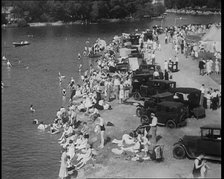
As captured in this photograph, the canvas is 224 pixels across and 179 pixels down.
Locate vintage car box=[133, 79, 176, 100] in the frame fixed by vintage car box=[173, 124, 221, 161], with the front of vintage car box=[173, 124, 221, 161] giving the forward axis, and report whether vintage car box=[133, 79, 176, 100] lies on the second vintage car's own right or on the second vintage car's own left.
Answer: on the second vintage car's own right

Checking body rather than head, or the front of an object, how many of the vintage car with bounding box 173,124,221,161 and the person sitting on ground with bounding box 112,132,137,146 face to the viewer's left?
2

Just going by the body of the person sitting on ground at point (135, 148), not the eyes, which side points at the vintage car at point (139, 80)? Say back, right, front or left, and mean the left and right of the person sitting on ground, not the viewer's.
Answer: right

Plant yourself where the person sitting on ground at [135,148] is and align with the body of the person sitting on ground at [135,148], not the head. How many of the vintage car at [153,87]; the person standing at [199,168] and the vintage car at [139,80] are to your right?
2

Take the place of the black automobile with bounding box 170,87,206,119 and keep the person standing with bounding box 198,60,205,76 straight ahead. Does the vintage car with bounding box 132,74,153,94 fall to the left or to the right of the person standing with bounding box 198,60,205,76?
left

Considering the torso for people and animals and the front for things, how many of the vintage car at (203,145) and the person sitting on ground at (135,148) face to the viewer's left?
2

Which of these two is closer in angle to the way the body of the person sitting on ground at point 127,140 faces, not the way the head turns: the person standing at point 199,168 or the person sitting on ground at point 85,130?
the person sitting on ground

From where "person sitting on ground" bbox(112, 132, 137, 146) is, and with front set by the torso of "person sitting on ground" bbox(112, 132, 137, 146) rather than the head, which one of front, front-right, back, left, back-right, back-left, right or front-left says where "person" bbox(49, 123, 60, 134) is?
front-right

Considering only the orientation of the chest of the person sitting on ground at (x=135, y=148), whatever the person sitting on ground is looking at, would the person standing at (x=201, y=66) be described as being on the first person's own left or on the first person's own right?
on the first person's own right

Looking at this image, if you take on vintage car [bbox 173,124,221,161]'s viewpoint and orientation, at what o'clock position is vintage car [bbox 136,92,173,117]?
vintage car [bbox 136,92,173,117] is roughly at 2 o'clock from vintage car [bbox 173,124,221,161].

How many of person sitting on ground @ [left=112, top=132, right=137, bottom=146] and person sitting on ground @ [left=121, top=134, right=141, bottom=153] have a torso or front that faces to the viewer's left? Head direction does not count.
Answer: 2

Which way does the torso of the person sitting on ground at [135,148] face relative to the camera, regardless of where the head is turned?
to the viewer's left

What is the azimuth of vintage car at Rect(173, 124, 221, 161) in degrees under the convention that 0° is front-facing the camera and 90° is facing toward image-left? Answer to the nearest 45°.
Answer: approximately 90°

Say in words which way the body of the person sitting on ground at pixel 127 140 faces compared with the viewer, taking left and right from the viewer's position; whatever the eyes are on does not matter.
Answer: facing to the left of the viewer
